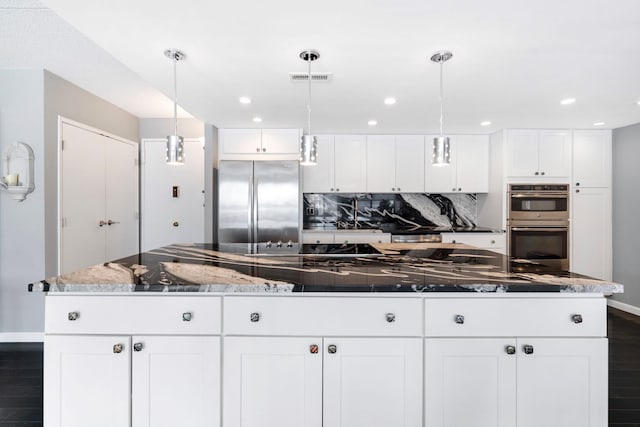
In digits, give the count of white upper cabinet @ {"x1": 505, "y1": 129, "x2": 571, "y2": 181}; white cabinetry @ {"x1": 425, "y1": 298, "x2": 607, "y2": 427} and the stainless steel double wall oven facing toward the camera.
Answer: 3

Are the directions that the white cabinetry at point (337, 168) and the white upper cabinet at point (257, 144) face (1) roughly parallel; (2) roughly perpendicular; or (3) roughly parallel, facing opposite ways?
roughly parallel

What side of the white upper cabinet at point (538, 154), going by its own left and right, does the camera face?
front

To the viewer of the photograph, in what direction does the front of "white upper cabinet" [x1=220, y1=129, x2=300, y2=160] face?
facing the viewer

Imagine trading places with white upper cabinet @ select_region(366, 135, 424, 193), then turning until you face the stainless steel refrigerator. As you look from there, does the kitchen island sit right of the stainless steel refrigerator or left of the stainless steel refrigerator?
left

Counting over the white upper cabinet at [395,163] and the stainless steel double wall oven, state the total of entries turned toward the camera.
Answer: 2

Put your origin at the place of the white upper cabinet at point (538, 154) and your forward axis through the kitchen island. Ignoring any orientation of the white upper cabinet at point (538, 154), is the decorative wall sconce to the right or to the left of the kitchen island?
right

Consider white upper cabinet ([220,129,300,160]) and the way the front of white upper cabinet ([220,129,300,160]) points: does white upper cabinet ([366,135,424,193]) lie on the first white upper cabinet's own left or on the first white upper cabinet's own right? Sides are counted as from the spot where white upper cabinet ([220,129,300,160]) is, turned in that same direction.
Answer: on the first white upper cabinet's own left

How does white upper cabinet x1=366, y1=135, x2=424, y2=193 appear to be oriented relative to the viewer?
toward the camera

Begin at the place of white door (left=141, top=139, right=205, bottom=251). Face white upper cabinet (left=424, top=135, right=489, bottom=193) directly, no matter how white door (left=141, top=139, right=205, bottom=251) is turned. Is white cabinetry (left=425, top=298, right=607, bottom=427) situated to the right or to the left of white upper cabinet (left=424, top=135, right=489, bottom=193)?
right
